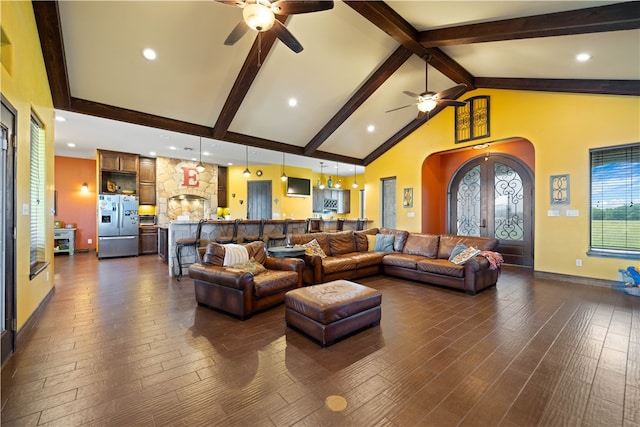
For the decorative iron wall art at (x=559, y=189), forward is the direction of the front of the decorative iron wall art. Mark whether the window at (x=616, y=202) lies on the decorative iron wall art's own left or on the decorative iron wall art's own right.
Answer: on the decorative iron wall art's own left

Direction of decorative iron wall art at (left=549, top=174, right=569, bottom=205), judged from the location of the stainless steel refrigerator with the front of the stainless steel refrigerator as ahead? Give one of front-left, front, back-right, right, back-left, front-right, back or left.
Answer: front-left

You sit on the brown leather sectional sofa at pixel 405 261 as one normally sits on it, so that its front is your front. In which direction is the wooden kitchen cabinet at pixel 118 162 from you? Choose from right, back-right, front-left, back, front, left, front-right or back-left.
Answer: right

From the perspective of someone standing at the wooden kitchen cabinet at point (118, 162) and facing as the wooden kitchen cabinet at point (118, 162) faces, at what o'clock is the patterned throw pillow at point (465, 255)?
The patterned throw pillow is roughly at 11 o'clock from the wooden kitchen cabinet.

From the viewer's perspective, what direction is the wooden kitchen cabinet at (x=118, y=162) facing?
toward the camera

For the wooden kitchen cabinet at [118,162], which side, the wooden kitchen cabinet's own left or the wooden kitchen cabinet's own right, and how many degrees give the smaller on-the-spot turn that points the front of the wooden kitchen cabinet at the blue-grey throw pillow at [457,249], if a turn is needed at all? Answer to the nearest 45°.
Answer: approximately 45° to the wooden kitchen cabinet's own left

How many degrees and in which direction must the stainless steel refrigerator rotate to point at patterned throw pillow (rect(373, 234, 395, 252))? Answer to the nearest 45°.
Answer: approximately 45° to its left

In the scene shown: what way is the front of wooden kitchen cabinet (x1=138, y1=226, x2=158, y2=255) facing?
toward the camera

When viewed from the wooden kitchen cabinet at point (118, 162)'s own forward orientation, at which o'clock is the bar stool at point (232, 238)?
The bar stool is roughly at 11 o'clock from the wooden kitchen cabinet.

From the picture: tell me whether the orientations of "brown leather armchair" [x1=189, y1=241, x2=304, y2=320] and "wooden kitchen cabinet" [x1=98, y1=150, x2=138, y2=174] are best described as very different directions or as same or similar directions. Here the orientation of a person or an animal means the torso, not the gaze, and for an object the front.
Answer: same or similar directions

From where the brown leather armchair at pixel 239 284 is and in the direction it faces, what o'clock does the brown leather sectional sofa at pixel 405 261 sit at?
the brown leather sectional sofa at pixel 405 261 is roughly at 10 o'clock from the brown leather armchair at pixel 239 284.

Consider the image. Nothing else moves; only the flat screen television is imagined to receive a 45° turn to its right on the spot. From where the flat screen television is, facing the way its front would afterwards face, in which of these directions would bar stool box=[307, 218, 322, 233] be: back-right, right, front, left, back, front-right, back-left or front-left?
front-left
